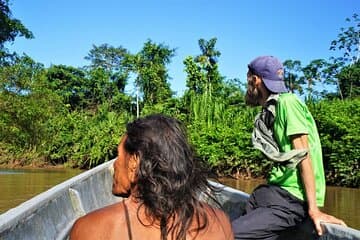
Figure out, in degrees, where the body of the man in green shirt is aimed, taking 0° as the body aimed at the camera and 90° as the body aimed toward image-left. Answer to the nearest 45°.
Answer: approximately 90°

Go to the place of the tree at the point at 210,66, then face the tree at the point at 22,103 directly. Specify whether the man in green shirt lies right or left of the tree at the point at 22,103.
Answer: left

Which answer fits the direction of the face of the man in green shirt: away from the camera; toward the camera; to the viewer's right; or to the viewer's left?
to the viewer's left

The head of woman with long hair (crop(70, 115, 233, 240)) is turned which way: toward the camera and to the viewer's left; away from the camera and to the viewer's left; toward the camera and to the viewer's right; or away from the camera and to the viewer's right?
away from the camera and to the viewer's left
